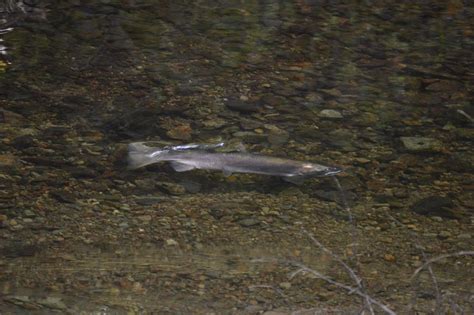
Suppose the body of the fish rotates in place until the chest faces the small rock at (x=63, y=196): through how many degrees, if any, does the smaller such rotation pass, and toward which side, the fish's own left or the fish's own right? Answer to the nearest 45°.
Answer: approximately 180°

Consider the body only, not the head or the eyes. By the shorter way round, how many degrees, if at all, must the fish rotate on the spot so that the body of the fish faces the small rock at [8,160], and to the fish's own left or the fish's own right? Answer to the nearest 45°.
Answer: approximately 180°

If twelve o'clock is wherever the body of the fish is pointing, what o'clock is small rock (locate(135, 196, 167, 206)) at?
The small rock is roughly at 5 o'clock from the fish.

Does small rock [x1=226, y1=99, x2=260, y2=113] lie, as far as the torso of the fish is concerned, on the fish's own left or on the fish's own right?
on the fish's own left

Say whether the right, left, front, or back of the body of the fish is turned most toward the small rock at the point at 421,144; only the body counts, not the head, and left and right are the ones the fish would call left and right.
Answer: front

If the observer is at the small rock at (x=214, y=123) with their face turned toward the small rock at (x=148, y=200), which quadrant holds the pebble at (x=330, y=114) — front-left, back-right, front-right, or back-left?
back-left

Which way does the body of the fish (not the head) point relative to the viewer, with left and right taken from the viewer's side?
facing to the right of the viewer

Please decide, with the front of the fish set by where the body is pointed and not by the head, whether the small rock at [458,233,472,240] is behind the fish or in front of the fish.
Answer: in front

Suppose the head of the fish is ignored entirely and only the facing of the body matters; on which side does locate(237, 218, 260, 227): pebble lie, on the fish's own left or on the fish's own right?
on the fish's own right

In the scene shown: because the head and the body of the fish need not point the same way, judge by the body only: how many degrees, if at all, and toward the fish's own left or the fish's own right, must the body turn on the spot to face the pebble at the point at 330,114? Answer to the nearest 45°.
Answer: approximately 45° to the fish's own left

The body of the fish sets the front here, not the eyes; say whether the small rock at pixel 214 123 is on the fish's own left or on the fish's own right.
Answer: on the fish's own left

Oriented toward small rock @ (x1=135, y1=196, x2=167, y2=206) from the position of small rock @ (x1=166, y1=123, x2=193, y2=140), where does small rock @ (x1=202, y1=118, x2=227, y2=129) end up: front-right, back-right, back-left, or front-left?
back-left

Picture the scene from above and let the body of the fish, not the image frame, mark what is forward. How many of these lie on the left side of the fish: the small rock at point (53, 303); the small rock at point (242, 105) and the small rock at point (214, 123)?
2
